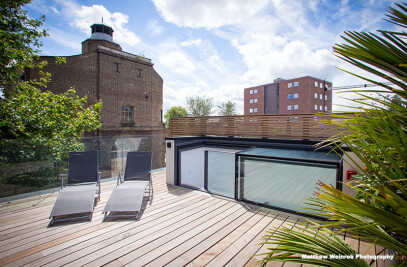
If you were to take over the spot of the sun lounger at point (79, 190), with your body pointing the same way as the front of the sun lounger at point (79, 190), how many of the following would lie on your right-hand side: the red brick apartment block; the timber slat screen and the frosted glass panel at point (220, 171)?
0

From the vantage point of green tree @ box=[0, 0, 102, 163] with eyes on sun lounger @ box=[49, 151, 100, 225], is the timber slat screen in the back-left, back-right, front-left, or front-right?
front-left

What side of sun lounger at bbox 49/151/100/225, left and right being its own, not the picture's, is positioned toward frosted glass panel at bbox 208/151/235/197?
left

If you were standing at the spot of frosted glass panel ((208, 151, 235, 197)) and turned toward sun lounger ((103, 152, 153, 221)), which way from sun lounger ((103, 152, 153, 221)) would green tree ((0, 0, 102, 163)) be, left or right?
right

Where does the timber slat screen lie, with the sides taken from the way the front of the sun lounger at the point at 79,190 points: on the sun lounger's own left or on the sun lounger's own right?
on the sun lounger's own left

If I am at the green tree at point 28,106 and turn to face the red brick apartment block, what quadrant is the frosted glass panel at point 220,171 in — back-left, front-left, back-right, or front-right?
front-right

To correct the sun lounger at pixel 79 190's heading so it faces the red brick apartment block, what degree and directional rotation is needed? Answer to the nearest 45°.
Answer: approximately 135° to its left

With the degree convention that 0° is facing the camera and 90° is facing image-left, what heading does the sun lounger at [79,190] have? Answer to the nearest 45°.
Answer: approximately 0°

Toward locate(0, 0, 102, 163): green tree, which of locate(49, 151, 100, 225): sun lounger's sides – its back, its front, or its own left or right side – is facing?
back

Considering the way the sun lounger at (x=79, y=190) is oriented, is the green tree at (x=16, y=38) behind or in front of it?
behind
